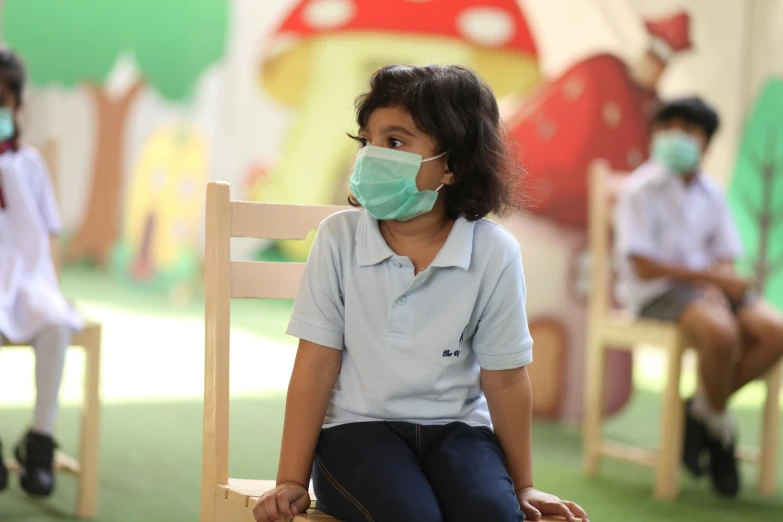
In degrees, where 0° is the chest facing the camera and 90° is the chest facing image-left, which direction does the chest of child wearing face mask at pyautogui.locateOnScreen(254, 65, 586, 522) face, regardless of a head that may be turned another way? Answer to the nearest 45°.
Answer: approximately 0°

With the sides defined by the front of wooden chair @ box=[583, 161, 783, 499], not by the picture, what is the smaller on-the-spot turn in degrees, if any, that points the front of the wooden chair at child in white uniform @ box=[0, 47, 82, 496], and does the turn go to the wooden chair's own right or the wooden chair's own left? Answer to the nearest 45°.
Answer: approximately 90° to the wooden chair's own right

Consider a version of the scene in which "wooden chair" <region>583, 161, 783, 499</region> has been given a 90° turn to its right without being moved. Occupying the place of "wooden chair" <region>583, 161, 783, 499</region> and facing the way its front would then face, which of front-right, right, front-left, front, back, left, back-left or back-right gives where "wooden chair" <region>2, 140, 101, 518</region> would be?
front

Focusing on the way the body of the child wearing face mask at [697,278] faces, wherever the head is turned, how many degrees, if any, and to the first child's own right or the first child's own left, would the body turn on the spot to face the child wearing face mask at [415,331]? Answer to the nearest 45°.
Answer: approximately 45° to the first child's own right

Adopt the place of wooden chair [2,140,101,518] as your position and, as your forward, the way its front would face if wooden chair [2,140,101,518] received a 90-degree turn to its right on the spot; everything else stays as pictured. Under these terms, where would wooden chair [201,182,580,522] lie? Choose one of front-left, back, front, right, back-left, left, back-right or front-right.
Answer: front-left

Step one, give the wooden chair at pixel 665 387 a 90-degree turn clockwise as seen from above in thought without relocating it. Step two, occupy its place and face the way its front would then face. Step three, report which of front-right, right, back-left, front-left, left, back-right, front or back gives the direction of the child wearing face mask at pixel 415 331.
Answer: front-left

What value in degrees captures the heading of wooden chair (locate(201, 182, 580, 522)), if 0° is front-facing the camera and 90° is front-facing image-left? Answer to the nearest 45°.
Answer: approximately 315°

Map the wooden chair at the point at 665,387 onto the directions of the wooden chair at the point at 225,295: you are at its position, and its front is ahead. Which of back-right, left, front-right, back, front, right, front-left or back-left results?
left

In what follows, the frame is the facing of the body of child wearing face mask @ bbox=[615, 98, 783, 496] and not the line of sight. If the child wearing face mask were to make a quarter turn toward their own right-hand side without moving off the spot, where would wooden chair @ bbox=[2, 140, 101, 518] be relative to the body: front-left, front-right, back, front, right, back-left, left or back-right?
front
